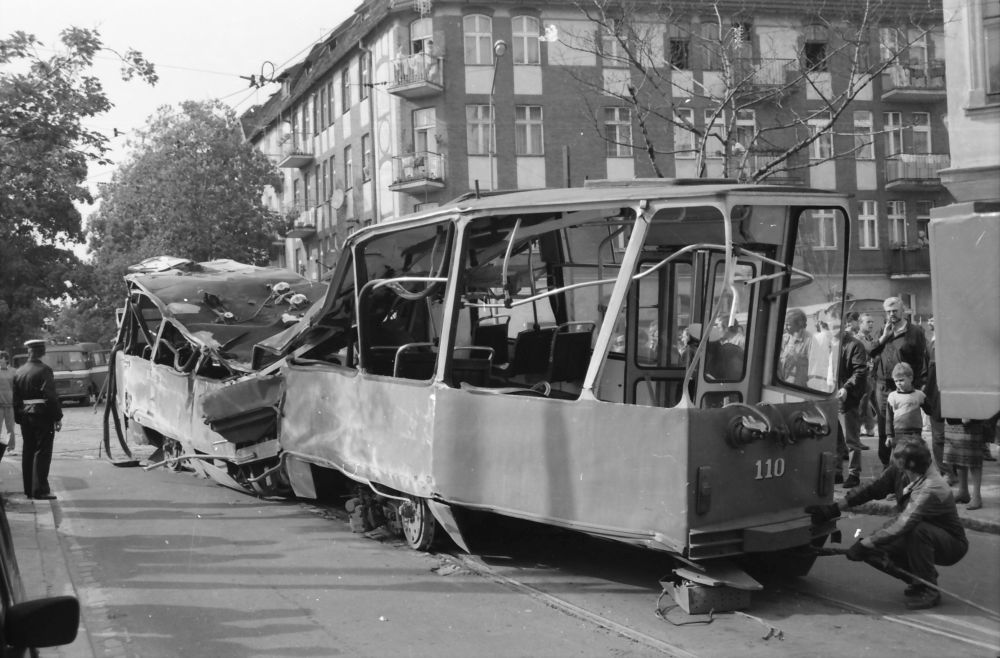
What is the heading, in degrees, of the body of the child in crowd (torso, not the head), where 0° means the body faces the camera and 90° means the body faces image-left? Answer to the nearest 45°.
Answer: approximately 0°

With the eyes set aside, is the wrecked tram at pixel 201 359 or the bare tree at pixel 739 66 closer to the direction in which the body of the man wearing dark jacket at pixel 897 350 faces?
the wrecked tram

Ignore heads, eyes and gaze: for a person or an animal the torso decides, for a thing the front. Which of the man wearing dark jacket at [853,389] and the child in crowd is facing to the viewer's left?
the man wearing dark jacket

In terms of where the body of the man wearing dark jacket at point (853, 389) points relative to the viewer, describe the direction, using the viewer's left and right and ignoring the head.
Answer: facing to the left of the viewer

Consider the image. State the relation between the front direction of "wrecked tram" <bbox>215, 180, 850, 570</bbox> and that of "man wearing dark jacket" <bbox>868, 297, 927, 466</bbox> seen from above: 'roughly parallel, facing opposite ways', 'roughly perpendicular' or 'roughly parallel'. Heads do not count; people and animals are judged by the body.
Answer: roughly perpendicular

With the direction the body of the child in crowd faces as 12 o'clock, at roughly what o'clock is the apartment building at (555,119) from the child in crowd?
The apartment building is roughly at 5 o'clock from the child in crowd.

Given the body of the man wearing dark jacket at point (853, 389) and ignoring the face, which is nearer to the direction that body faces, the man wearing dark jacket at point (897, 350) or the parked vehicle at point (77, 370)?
the parked vehicle

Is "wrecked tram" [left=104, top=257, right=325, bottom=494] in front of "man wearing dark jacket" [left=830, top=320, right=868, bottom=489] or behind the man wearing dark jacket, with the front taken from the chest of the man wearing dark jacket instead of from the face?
in front
